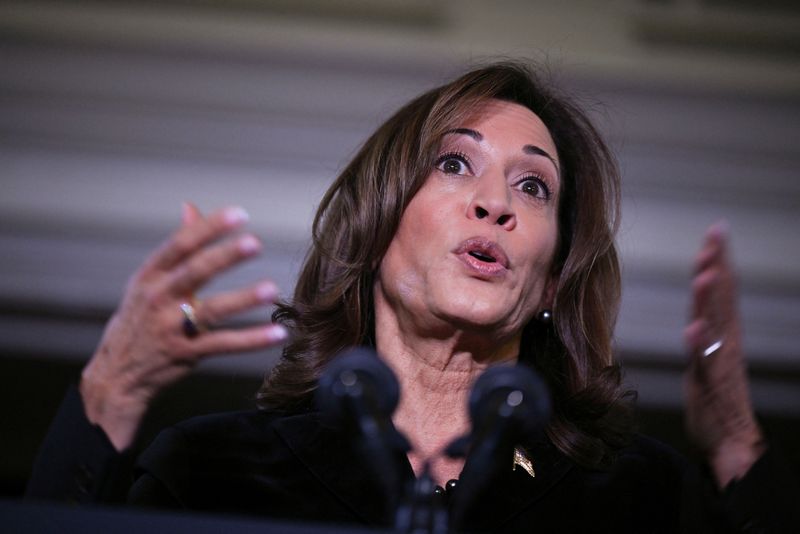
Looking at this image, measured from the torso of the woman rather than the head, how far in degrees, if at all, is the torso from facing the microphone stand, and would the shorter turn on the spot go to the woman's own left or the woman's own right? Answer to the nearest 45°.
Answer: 0° — they already face it

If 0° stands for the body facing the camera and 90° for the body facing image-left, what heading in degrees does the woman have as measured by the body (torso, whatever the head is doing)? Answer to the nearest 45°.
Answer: approximately 0°

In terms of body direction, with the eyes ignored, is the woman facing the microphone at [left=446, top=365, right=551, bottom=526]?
yes

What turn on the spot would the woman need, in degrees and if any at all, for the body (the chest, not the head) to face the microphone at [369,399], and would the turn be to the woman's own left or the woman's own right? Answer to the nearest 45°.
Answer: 0° — they already face it
